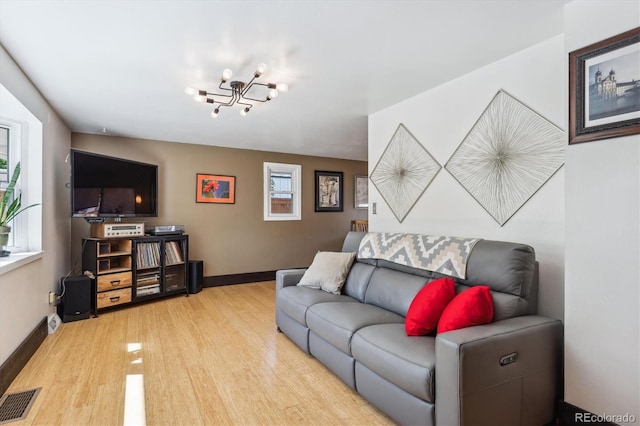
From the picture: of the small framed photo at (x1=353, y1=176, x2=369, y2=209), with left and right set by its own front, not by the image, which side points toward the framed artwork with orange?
right

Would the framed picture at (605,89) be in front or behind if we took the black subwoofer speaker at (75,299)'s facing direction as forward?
in front

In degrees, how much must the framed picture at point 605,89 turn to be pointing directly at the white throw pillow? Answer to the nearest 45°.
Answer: approximately 45° to its right

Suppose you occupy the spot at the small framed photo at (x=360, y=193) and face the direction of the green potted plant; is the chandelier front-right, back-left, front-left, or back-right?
front-left

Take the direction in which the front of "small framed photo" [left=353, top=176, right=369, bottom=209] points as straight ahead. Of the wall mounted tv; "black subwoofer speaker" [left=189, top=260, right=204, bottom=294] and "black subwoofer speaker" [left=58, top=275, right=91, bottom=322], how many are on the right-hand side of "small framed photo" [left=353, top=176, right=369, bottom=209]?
3

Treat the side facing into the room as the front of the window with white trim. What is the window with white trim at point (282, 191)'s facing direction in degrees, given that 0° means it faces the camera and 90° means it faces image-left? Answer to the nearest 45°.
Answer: approximately 315°

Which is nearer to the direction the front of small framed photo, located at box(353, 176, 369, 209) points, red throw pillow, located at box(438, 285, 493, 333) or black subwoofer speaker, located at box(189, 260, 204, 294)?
the red throw pillow

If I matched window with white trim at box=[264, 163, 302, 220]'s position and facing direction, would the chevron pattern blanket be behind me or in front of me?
in front

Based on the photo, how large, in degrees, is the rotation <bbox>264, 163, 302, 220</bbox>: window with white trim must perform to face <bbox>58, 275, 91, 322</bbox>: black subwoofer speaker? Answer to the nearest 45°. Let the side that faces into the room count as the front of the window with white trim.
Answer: approximately 90° to its right

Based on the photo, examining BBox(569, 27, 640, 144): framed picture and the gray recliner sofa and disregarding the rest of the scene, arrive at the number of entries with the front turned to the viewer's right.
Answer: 0

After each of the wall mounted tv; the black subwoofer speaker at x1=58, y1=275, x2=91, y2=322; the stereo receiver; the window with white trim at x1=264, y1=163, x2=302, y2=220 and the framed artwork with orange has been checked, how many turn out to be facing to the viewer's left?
0

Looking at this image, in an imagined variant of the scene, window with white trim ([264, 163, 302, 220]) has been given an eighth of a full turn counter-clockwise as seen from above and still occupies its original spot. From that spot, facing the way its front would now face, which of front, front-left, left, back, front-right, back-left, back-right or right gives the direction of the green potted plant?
back-right

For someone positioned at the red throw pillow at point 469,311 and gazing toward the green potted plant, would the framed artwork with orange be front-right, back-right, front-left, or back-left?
front-right

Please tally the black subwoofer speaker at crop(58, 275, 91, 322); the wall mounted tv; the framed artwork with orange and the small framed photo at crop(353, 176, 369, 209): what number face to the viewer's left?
0

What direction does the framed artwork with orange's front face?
toward the camera

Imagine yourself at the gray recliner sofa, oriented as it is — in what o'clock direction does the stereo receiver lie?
The stereo receiver is roughly at 2 o'clock from the gray recliner sofa.

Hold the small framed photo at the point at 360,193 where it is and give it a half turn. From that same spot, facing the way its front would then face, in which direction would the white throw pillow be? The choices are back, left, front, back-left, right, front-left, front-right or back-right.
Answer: back-left
